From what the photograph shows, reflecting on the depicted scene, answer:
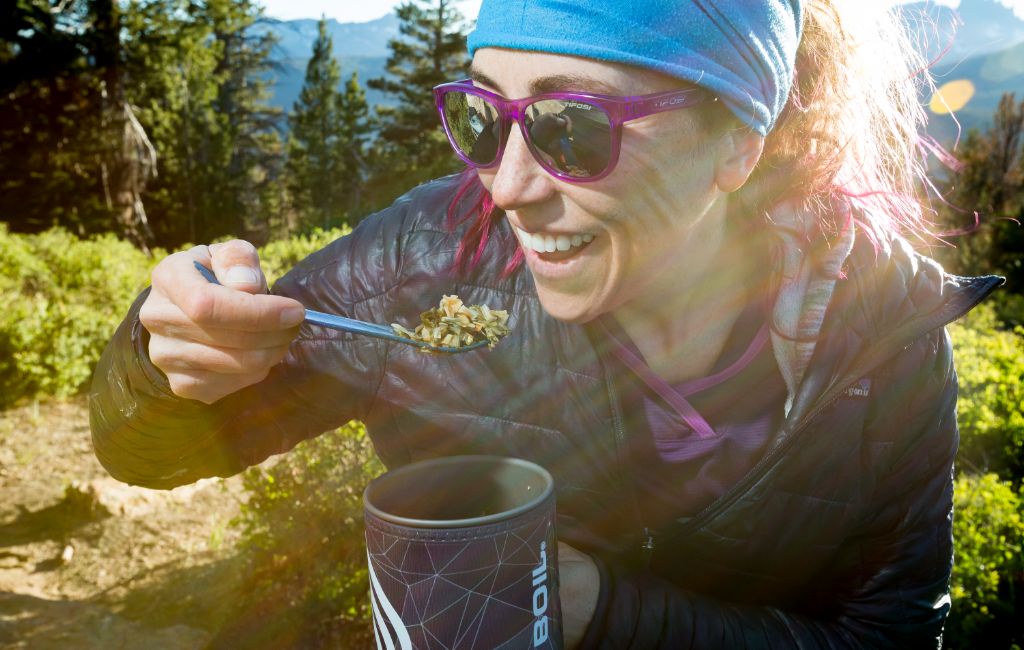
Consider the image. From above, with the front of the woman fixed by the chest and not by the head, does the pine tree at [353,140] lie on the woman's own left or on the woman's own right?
on the woman's own right

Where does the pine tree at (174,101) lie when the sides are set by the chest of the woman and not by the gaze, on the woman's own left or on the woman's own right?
on the woman's own right

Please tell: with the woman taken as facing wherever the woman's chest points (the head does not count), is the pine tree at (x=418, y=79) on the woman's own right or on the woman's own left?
on the woman's own right

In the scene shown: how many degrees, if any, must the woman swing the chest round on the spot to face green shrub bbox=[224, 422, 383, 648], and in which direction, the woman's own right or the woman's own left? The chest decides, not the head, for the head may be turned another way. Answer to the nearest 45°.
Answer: approximately 90° to the woman's own right

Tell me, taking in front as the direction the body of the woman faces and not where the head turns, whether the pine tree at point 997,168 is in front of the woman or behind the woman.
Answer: behind

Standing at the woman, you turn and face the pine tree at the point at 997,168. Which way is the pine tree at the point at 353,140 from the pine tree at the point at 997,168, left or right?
left

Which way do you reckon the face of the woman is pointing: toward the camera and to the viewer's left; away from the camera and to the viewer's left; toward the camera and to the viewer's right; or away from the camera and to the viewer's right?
toward the camera and to the viewer's left

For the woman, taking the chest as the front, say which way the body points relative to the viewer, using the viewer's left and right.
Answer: facing the viewer and to the left of the viewer

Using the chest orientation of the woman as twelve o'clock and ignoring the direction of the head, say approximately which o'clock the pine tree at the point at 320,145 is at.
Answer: The pine tree is roughly at 4 o'clock from the woman.
